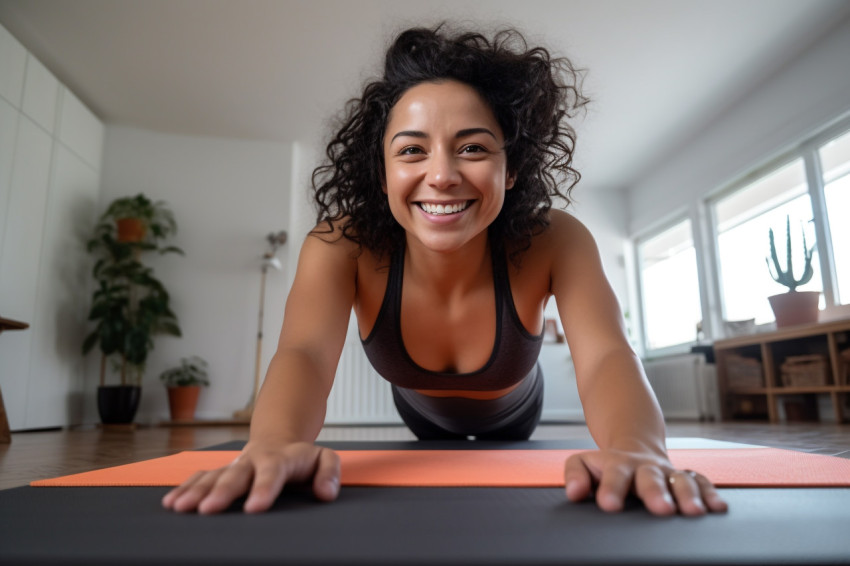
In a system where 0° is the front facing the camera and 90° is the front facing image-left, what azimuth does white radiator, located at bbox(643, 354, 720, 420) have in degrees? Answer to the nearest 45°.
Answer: approximately 45°

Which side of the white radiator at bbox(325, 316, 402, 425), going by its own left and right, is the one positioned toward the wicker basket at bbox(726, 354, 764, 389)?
left

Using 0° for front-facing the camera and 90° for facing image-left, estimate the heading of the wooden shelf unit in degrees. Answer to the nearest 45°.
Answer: approximately 45°

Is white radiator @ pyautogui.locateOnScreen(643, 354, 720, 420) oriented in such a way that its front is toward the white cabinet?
yes

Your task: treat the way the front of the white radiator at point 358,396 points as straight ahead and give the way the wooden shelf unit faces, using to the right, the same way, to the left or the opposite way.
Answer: to the right
